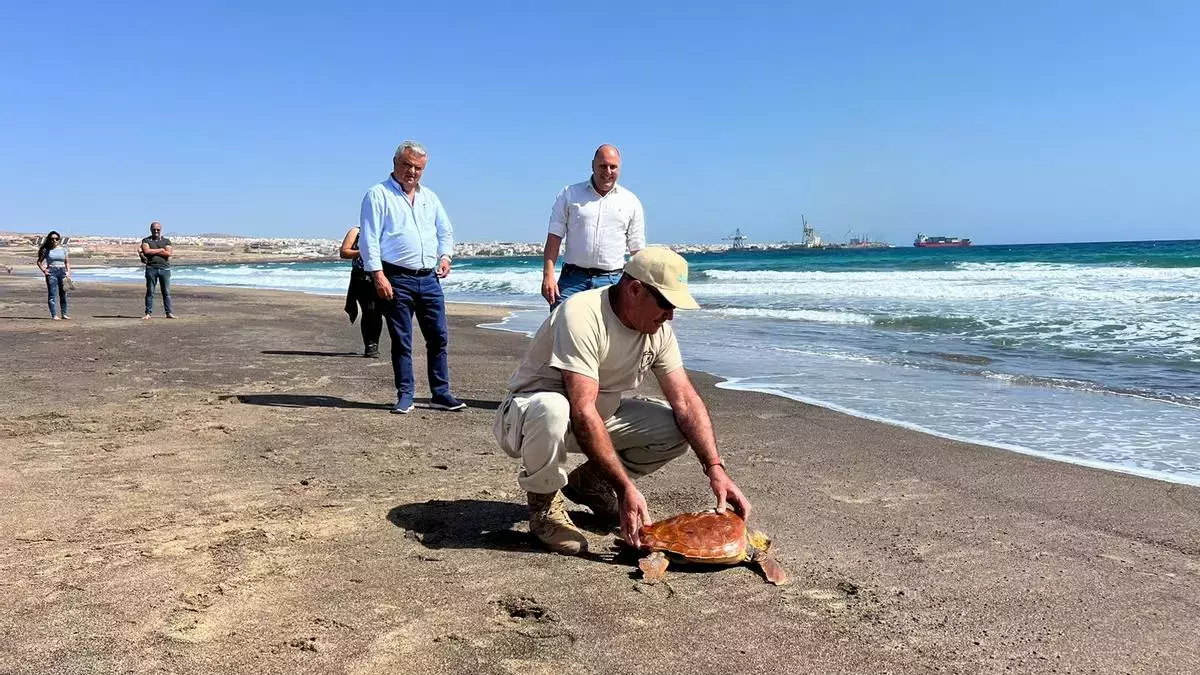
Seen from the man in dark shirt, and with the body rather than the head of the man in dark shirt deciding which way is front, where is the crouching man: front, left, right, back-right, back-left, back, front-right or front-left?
front

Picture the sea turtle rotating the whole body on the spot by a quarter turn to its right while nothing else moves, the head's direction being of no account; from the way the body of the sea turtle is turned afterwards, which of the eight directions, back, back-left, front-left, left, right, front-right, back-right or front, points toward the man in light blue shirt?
back-right

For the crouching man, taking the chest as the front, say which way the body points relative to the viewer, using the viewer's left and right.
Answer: facing the viewer and to the right of the viewer

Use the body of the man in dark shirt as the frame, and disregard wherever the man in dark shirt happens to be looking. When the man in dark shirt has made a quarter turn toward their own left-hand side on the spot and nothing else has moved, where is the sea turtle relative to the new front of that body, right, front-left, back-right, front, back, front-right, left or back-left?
right

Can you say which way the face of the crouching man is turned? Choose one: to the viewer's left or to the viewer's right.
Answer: to the viewer's right

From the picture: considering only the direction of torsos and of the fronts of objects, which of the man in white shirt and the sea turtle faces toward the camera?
the man in white shirt

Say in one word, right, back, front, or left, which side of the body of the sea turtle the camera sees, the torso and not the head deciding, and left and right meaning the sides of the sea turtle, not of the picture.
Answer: right

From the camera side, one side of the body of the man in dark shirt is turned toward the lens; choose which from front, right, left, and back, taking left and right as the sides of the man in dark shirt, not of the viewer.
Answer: front

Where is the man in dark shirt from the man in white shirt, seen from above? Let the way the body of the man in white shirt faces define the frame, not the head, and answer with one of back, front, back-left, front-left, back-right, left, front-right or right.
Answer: back-right
